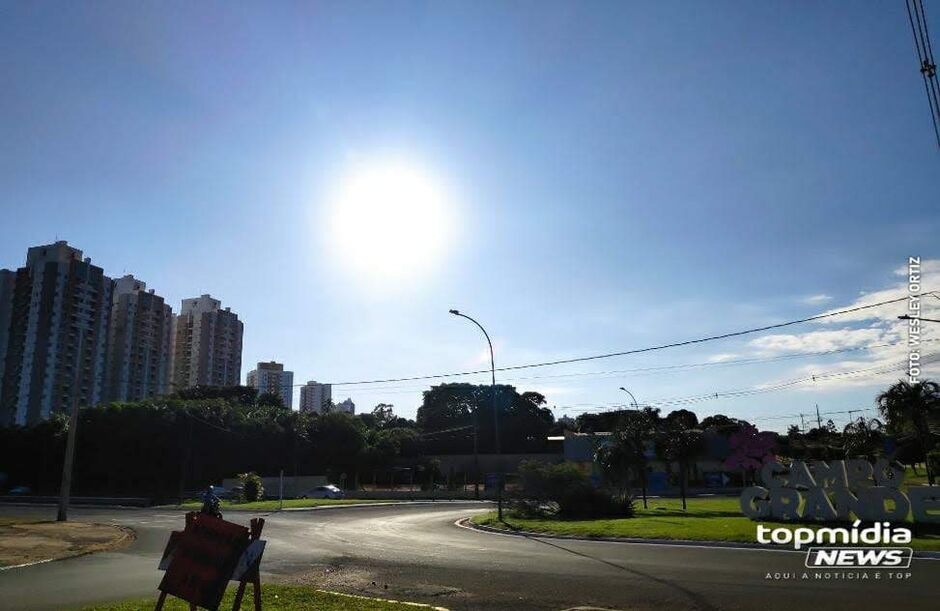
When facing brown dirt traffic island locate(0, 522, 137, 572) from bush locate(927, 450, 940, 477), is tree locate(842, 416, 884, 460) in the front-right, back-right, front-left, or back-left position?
back-right

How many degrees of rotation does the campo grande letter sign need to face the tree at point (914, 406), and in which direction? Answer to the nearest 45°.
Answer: approximately 180°

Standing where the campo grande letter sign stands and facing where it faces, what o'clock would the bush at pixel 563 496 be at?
The bush is roughly at 4 o'clock from the campo grande letter sign.

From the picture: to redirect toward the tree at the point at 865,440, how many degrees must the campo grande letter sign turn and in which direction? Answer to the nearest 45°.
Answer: approximately 180°

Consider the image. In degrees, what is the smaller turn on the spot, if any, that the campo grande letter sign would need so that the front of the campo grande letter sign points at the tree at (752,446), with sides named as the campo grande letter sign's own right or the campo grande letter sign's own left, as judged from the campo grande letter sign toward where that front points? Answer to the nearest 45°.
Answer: approximately 180°

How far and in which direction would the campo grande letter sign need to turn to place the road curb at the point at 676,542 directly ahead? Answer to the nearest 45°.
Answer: approximately 45° to its right

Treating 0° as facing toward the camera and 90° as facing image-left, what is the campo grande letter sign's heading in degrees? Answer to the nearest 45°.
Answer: approximately 0°

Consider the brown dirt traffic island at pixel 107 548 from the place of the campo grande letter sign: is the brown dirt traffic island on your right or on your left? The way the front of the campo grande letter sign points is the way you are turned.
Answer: on your right
